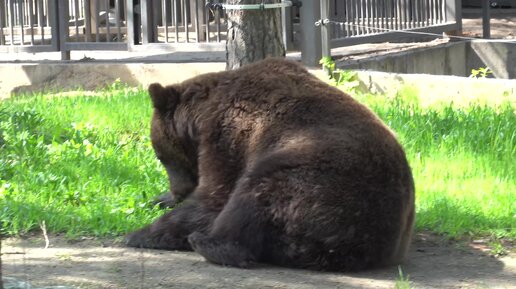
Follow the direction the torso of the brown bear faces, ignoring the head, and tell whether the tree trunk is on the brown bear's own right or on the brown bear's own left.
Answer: on the brown bear's own right

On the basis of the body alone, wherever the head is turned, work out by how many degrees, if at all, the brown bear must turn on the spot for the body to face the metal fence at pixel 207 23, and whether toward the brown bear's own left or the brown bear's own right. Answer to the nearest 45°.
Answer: approximately 90° to the brown bear's own right

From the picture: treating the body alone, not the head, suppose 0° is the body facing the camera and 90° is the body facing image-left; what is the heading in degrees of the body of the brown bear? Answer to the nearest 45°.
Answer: approximately 90°

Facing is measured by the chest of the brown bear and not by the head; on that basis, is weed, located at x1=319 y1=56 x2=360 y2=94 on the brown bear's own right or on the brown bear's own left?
on the brown bear's own right

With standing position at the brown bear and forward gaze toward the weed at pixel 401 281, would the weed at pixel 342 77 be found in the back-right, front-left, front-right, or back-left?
back-left

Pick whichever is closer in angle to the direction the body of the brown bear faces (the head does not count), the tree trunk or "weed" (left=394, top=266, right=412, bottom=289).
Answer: the tree trunk

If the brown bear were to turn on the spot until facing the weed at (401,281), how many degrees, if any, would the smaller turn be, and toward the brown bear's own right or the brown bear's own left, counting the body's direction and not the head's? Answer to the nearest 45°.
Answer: approximately 135° to the brown bear's own left

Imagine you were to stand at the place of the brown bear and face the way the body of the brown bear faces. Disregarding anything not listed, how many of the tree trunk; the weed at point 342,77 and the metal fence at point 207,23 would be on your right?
3
